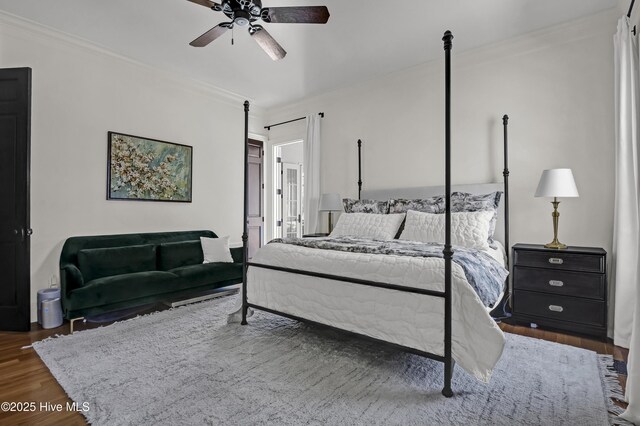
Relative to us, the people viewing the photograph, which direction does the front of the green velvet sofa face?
facing the viewer and to the right of the viewer

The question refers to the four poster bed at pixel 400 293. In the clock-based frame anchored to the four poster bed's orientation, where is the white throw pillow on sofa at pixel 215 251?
The white throw pillow on sofa is roughly at 3 o'clock from the four poster bed.

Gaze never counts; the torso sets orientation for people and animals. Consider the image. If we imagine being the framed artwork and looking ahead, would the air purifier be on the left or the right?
on its right

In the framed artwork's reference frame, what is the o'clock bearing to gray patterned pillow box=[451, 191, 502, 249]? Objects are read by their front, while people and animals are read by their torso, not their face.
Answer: The gray patterned pillow is roughly at 12 o'clock from the framed artwork.

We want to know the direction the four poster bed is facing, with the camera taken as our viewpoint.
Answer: facing the viewer and to the left of the viewer

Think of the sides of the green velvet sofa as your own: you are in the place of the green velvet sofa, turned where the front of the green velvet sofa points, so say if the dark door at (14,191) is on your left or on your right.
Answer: on your right

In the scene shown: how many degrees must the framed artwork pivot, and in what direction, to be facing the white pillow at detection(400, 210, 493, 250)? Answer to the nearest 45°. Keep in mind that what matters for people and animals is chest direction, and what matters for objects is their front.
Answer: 0° — it already faces it

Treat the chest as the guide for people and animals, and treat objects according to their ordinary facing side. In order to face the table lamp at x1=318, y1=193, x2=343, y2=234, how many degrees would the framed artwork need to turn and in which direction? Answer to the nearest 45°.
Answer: approximately 45° to its left

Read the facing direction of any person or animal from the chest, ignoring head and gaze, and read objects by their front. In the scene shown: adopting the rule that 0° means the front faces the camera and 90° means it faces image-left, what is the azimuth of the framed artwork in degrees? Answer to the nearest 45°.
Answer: approximately 315°

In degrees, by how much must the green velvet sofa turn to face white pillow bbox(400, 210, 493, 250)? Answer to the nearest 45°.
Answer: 0° — it already faces it

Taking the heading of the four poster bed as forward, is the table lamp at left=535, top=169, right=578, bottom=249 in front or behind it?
behind

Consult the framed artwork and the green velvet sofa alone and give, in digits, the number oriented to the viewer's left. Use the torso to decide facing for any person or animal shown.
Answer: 0

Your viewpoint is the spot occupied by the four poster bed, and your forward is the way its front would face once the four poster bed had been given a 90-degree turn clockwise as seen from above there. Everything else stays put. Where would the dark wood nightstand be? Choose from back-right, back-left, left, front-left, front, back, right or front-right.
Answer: right
